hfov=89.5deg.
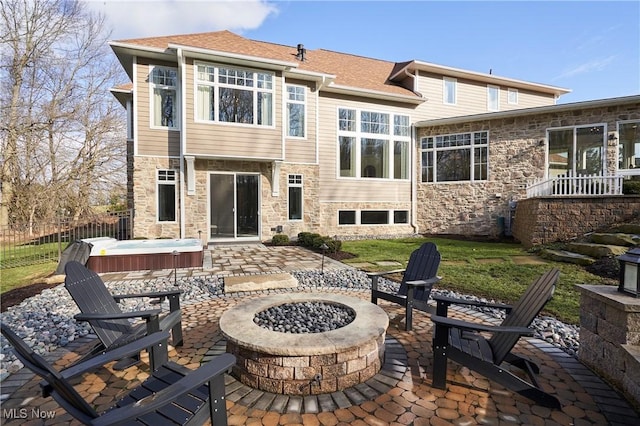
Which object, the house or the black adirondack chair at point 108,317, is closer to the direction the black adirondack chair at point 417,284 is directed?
the black adirondack chair

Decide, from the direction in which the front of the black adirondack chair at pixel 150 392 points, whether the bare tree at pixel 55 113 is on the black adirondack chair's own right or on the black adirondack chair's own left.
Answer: on the black adirondack chair's own left

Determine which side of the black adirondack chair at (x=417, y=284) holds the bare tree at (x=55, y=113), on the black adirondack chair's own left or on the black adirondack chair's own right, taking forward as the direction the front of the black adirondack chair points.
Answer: on the black adirondack chair's own right

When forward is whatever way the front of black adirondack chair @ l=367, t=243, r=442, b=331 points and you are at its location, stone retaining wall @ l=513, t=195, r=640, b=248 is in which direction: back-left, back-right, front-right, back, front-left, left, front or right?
back

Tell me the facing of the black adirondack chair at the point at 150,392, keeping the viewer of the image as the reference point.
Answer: facing away from the viewer and to the right of the viewer

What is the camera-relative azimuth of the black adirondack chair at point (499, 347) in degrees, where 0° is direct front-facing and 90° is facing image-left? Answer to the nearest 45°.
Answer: approximately 90°

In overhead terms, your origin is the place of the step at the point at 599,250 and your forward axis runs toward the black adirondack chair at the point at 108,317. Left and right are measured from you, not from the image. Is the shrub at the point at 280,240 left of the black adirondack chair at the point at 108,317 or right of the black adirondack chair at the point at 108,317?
right

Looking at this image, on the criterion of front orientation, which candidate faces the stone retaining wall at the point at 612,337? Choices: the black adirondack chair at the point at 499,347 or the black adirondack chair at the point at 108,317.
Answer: the black adirondack chair at the point at 108,317

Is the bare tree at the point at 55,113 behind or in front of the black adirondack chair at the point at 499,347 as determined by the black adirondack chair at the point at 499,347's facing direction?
in front

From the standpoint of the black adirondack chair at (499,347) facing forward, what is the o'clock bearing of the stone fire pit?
The stone fire pit is roughly at 11 o'clock from the black adirondack chair.

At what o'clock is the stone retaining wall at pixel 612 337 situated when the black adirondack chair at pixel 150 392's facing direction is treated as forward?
The stone retaining wall is roughly at 2 o'clock from the black adirondack chair.

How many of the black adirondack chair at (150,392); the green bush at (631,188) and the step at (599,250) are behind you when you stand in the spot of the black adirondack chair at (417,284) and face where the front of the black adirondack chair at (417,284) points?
2

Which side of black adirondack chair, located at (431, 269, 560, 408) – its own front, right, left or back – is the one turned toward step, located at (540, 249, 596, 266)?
right

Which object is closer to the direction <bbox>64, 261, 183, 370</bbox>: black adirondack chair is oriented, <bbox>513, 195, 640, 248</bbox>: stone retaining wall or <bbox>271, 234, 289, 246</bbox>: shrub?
the stone retaining wall
